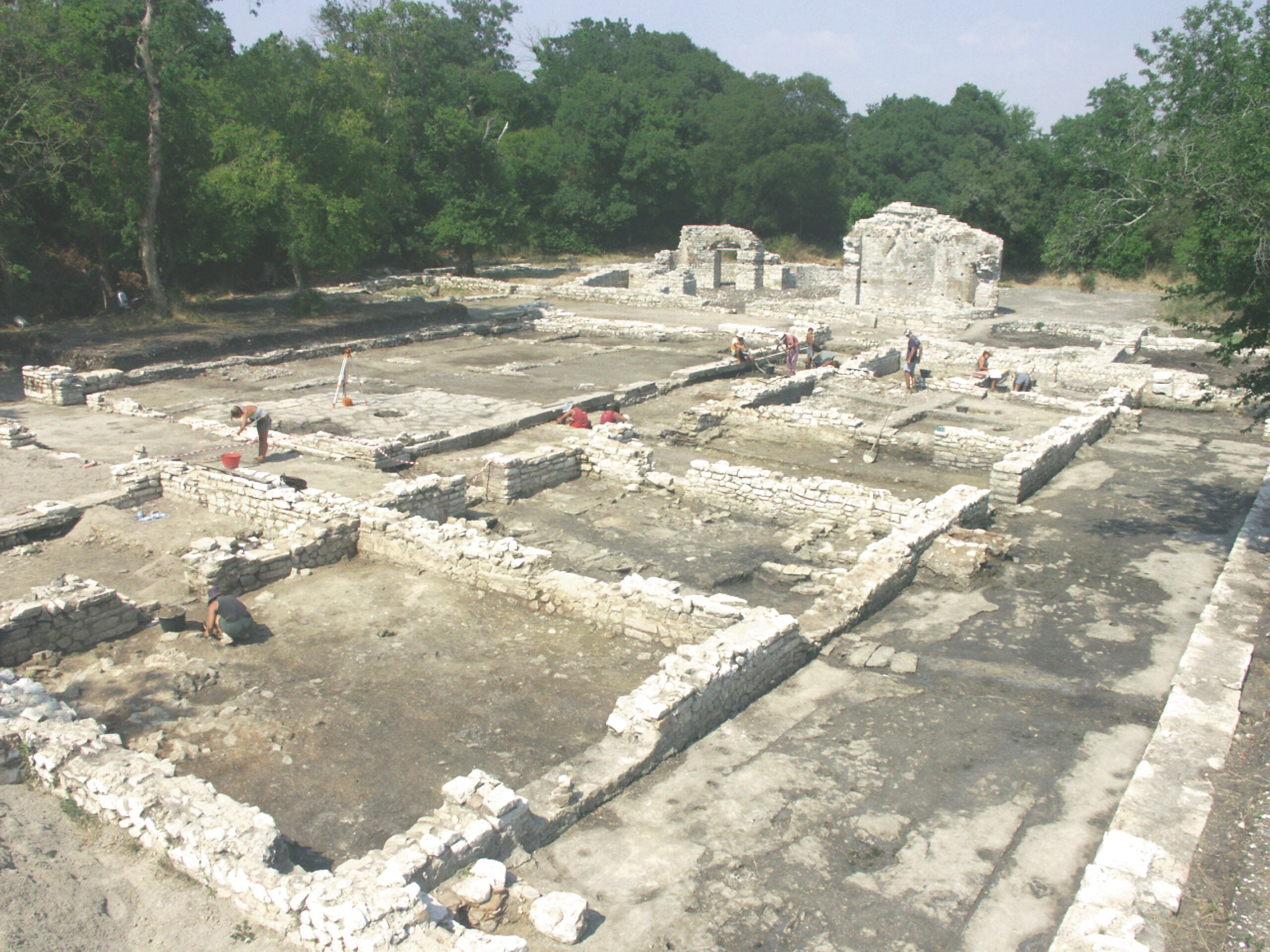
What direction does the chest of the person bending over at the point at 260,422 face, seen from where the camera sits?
to the viewer's left

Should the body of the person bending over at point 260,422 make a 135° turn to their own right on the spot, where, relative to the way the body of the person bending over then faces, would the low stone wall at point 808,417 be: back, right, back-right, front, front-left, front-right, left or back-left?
front-right

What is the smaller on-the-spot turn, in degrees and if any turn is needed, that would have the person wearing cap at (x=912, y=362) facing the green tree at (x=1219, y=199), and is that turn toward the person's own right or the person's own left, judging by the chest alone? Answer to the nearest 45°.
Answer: approximately 90° to the person's own left

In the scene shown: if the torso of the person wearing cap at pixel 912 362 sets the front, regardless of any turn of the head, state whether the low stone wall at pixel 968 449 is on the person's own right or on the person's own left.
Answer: on the person's own left

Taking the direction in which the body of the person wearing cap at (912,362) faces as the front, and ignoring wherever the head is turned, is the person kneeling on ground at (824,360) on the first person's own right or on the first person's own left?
on the first person's own right

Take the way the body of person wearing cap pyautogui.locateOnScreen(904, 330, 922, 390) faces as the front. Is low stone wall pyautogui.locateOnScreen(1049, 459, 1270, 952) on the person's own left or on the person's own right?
on the person's own left

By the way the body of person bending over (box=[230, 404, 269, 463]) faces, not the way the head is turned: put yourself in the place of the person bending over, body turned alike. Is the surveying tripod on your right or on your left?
on your right

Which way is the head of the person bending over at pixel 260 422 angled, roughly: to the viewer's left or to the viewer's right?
to the viewer's left
